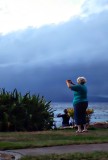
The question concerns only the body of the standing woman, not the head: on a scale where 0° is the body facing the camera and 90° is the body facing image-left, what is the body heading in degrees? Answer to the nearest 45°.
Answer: approximately 135°

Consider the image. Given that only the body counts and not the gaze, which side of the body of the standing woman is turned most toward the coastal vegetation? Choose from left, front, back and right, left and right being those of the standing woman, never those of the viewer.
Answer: front
